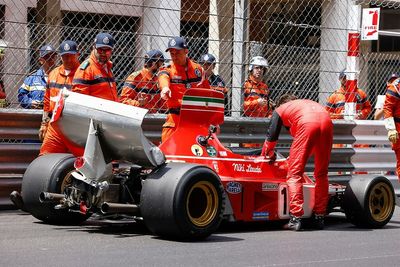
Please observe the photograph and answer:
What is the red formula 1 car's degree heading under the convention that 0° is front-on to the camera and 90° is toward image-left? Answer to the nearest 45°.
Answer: approximately 225°

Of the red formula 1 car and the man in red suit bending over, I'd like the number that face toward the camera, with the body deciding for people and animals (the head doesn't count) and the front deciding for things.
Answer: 0

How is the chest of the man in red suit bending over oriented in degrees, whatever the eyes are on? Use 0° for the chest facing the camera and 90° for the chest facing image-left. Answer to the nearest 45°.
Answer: approximately 135°
